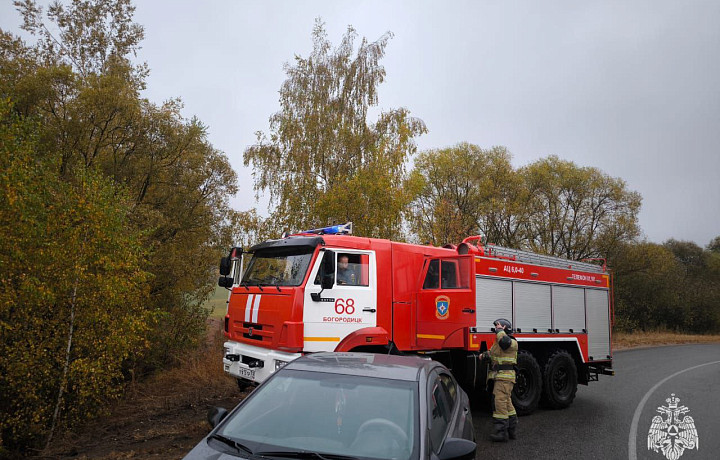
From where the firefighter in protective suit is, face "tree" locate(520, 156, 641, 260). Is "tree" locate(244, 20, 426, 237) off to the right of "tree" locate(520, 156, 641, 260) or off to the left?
left

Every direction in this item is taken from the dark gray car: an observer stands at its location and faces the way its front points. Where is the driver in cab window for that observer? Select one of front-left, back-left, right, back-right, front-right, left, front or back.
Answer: back-right

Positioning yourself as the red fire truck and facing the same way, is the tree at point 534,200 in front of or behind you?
behind

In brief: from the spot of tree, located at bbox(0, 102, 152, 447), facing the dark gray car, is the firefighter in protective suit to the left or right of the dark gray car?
left

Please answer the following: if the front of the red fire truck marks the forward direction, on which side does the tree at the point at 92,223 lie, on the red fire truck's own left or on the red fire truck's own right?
on the red fire truck's own right

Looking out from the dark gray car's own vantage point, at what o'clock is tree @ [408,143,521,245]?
The tree is roughly at 5 o'clock from the dark gray car.

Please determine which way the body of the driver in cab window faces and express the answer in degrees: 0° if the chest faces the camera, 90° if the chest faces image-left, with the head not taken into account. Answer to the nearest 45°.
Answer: approximately 45°

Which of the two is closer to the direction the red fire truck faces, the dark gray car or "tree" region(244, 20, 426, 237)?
the dark gray car

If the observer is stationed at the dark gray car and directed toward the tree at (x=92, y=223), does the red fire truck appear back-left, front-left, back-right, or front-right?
front-right

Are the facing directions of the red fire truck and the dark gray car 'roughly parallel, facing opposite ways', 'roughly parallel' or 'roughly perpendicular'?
roughly parallel

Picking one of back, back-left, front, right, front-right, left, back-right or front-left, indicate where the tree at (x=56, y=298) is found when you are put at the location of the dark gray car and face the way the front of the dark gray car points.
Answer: right

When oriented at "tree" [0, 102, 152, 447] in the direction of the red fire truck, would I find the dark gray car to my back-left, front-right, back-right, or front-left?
front-right

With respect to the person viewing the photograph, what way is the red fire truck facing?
facing the viewer and to the left of the viewer

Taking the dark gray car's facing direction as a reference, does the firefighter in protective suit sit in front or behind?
behind

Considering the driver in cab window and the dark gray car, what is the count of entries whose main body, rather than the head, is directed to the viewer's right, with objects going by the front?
0
